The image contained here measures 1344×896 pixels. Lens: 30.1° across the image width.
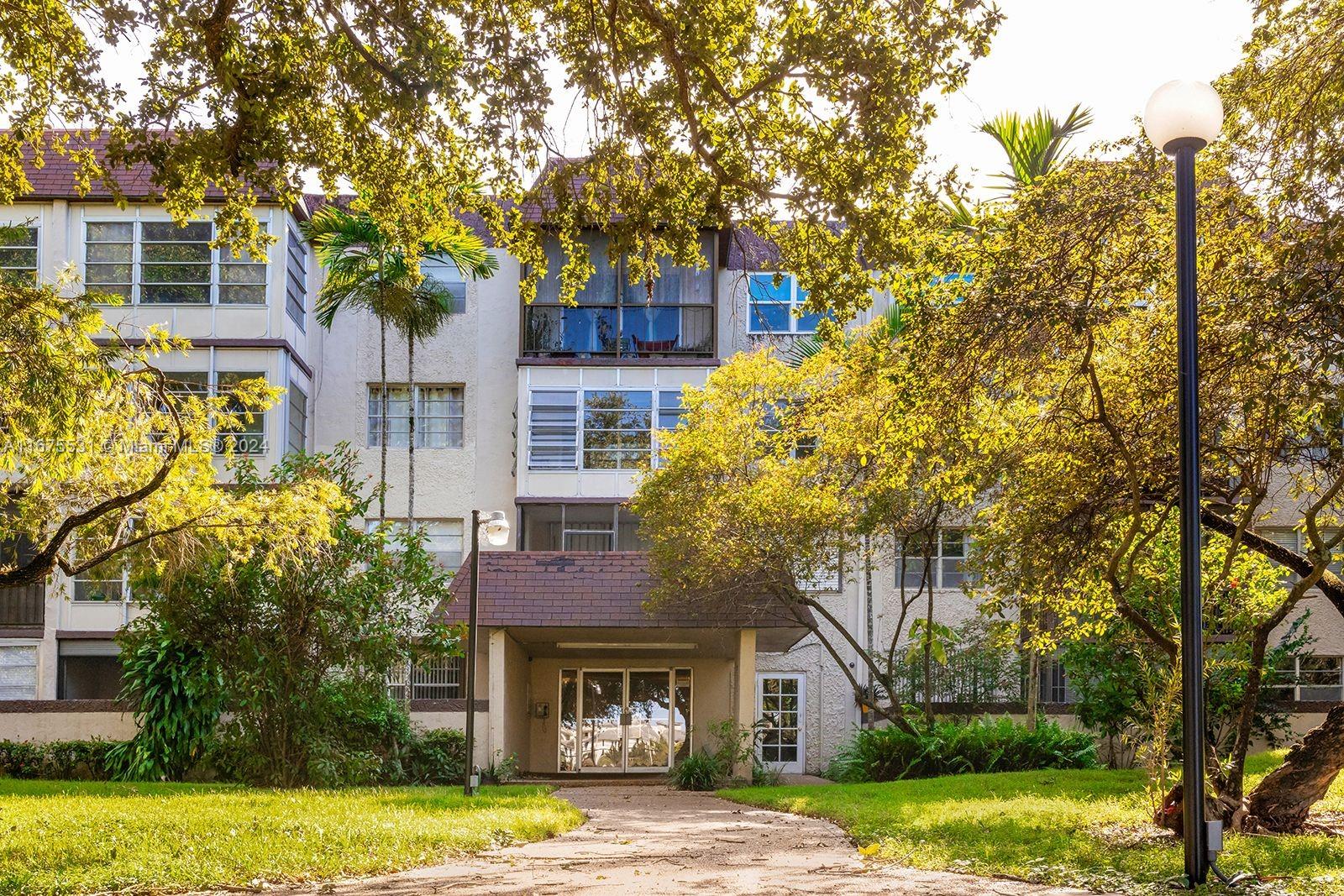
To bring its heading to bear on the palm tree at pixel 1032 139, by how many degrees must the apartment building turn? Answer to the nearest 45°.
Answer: approximately 45° to its left

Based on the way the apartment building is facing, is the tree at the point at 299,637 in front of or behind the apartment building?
in front

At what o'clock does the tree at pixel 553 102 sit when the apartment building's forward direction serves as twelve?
The tree is roughly at 12 o'clock from the apartment building.

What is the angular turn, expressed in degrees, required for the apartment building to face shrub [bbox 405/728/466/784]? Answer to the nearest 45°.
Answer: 0° — it already faces it

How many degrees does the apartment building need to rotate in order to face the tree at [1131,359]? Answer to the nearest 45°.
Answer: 0° — it already faces it

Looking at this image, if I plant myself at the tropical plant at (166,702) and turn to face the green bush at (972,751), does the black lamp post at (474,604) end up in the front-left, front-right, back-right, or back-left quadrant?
front-right

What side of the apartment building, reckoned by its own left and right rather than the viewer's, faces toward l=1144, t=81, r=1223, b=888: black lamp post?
front

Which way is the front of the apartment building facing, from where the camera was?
facing the viewer

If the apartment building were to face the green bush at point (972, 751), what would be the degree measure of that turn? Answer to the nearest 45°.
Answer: approximately 45° to its left
